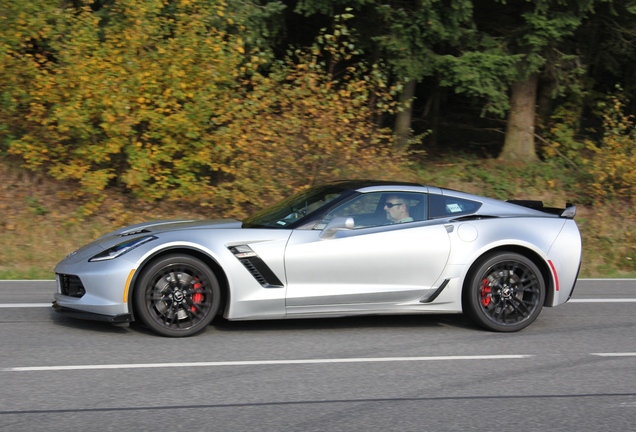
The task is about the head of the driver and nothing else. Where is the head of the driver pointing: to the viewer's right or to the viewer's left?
to the viewer's left

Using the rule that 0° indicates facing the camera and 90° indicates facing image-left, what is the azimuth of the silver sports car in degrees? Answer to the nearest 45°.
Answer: approximately 90°
